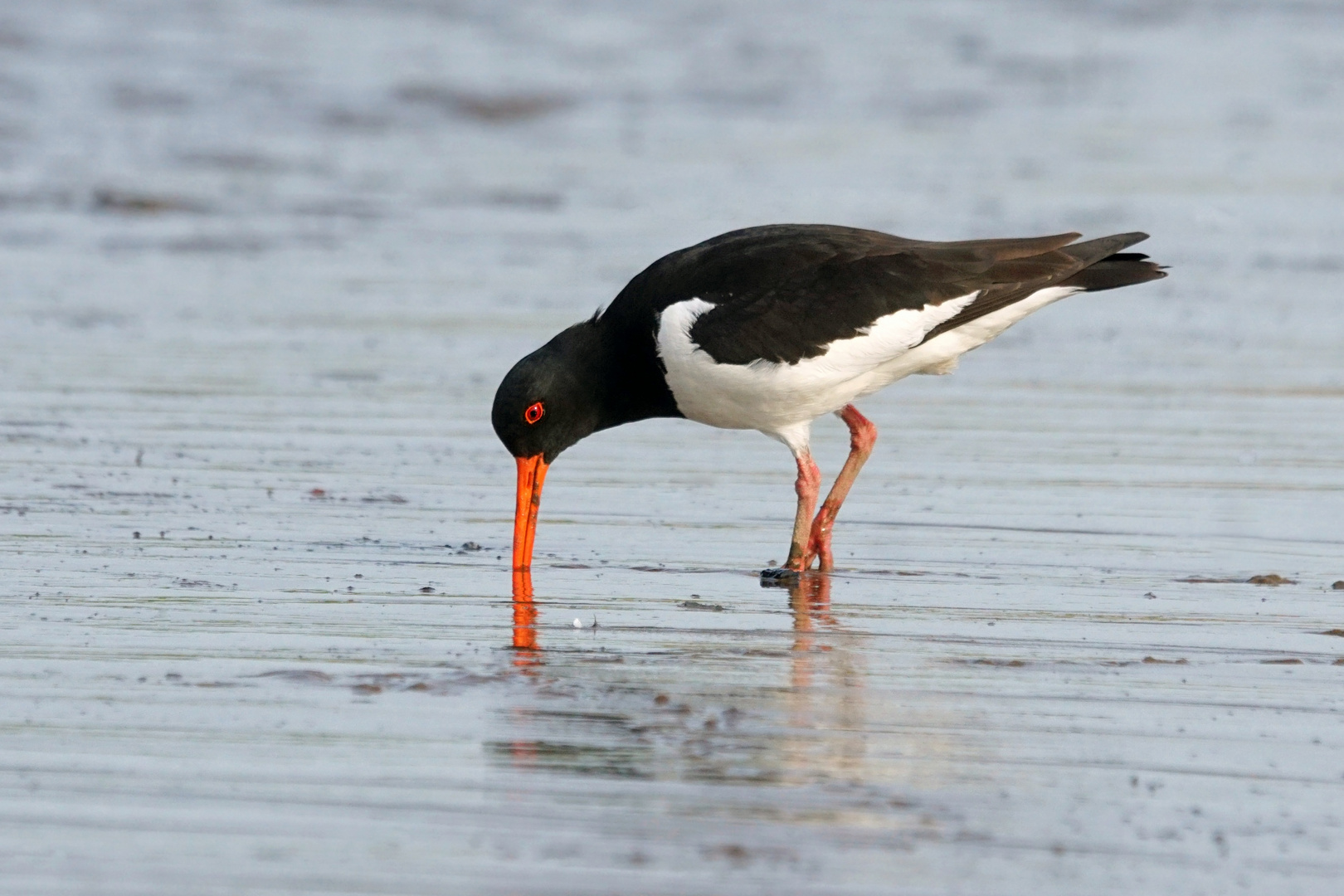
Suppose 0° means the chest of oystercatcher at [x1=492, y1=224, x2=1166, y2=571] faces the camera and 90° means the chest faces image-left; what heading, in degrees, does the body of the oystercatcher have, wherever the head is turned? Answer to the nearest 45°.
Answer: approximately 90°
